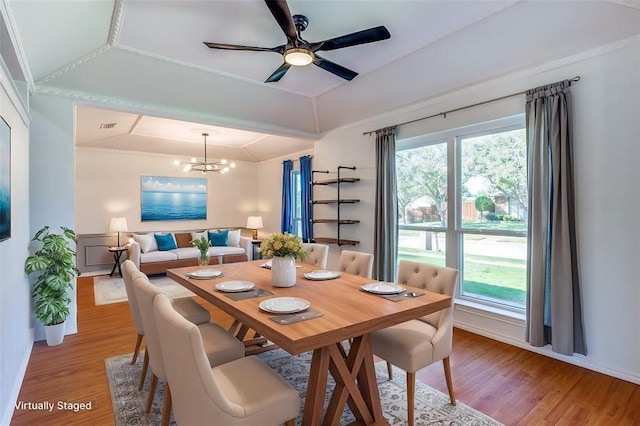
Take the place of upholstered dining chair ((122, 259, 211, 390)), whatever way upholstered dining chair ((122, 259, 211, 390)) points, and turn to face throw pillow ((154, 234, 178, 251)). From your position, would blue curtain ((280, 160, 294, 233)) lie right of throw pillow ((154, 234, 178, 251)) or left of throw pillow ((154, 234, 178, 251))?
right

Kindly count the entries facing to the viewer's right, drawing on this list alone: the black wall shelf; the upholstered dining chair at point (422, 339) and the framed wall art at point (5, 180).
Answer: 1

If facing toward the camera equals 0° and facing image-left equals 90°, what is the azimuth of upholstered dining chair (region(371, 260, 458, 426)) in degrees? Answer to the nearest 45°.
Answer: approximately 45°

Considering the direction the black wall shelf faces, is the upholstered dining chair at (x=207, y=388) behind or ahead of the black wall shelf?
ahead

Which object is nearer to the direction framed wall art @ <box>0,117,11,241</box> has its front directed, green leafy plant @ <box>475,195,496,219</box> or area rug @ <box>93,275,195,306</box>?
the green leafy plant

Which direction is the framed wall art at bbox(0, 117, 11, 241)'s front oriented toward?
to the viewer's right

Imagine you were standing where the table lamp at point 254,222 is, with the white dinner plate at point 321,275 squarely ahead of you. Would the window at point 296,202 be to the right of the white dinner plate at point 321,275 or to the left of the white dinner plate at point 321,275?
left

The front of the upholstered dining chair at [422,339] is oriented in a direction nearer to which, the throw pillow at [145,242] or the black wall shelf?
the throw pillow

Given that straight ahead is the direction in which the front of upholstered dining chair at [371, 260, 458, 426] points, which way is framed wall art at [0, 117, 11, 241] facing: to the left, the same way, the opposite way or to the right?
the opposite way

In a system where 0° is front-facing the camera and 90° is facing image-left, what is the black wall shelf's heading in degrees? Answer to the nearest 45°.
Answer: approximately 45°

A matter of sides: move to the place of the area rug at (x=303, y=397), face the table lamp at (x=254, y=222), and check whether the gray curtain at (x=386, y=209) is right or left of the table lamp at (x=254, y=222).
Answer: right

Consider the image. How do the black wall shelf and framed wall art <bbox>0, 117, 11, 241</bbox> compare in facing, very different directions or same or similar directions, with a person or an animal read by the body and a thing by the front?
very different directions

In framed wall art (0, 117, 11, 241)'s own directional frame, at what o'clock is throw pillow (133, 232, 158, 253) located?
The throw pillow is roughly at 10 o'clock from the framed wall art.
